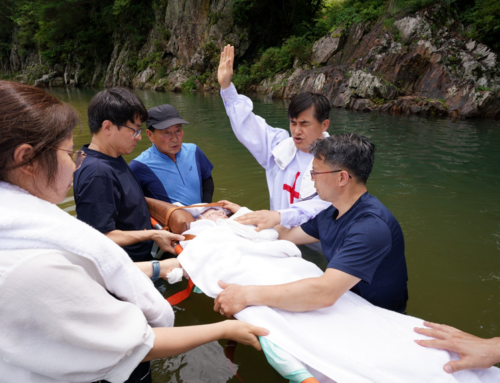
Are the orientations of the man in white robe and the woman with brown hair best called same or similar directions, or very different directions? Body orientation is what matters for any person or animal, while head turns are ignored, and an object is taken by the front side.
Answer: very different directions

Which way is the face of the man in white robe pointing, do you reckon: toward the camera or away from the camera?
toward the camera

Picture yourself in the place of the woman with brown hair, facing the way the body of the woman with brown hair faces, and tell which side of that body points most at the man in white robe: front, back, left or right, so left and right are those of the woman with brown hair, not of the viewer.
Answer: front

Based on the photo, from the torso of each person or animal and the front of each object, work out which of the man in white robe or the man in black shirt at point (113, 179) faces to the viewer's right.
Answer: the man in black shirt

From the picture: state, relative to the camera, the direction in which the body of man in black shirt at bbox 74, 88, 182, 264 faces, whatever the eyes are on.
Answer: to the viewer's right

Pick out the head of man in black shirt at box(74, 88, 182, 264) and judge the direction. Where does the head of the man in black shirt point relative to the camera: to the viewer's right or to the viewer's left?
to the viewer's right

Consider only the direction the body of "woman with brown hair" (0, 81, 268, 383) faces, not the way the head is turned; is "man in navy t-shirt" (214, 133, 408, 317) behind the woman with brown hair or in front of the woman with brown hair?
in front

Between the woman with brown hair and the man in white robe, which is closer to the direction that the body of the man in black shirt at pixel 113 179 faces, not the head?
the man in white robe

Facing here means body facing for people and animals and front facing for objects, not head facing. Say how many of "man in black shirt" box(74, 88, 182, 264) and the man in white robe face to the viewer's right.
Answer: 1

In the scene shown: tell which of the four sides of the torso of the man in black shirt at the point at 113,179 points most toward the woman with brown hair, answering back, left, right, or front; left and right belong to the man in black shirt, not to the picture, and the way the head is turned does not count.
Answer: right

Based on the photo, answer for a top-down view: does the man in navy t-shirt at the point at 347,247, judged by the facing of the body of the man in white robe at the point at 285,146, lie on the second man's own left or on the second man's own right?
on the second man's own left

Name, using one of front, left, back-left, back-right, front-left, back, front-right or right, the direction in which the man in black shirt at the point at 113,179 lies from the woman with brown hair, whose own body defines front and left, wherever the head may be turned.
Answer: front-left

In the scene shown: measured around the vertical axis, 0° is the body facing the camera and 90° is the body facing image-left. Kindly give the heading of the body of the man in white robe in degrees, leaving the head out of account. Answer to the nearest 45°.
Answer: approximately 45°
